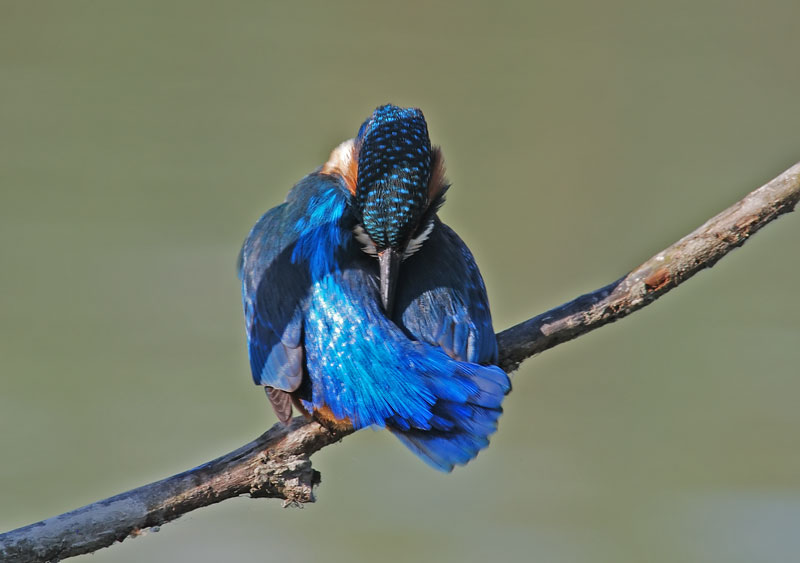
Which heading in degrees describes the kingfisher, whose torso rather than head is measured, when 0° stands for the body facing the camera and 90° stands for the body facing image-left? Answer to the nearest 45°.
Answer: approximately 180°
